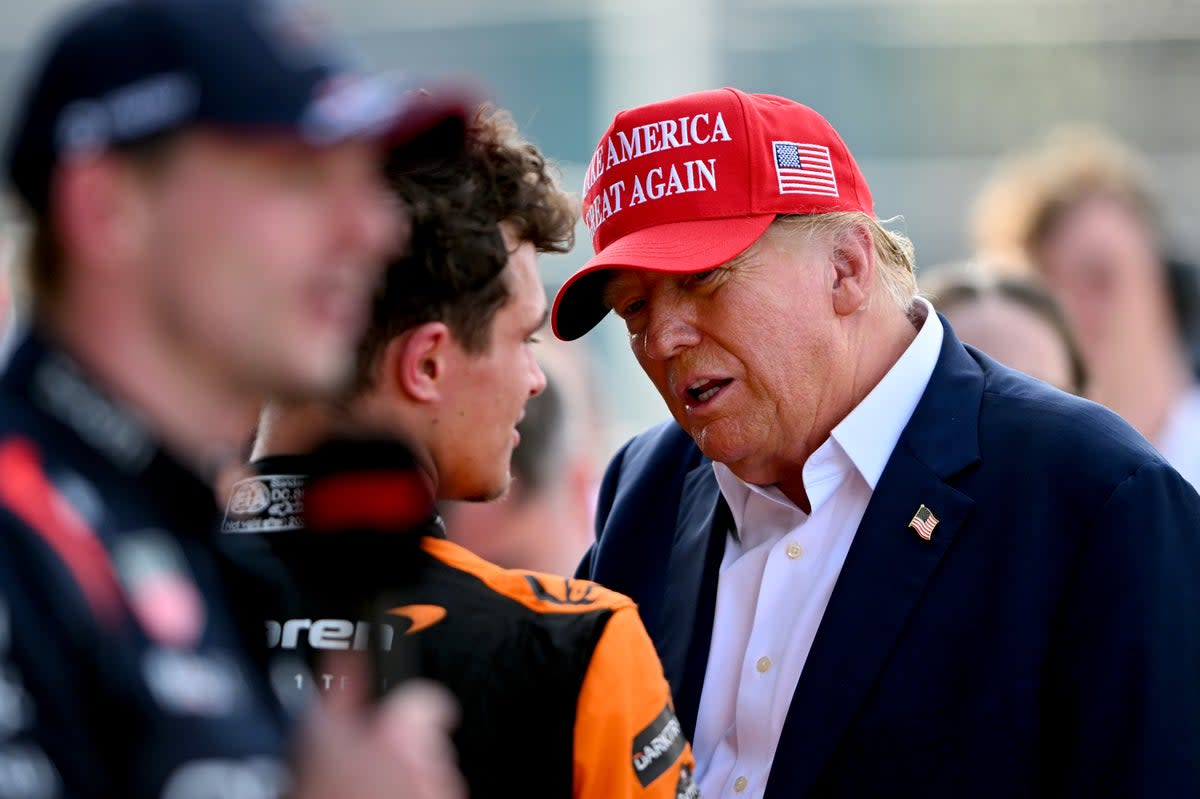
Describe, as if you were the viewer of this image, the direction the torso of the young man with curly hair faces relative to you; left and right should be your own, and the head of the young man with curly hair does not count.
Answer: facing away from the viewer and to the right of the viewer

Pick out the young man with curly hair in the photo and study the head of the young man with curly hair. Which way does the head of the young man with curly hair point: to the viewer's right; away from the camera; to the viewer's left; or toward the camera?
to the viewer's right

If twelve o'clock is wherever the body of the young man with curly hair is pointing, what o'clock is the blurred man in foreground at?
The blurred man in foreground is roughly at 5 o'clock from the young man with curly hair.

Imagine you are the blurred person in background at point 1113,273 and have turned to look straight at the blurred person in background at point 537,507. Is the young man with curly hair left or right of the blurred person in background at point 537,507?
left

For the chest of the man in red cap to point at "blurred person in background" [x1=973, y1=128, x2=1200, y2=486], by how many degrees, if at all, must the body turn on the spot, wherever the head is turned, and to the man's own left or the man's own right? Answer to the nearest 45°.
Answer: approximately 135° to the man's own right

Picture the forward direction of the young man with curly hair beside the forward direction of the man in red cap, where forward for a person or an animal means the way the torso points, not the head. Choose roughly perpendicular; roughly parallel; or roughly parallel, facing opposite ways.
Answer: roughly parallel, facing opposite ways

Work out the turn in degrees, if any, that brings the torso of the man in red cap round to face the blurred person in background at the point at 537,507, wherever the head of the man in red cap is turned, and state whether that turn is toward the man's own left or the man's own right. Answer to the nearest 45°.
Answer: approximately 90° to the man's own right

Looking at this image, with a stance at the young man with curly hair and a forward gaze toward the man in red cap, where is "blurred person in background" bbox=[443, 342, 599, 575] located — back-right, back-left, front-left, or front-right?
front-left

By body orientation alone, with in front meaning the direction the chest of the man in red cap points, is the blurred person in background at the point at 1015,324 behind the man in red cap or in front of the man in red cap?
behind

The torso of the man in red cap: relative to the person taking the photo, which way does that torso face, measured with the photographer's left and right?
facing the viewer and to the left of the viewer

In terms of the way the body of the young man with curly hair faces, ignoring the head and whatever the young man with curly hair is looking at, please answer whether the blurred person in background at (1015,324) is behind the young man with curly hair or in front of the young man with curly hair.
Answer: in front

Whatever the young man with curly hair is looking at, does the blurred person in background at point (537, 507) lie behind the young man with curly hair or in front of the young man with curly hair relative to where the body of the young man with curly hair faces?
in front
